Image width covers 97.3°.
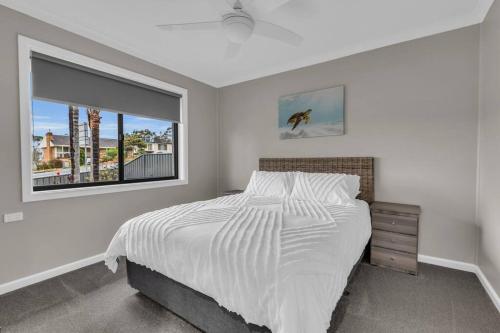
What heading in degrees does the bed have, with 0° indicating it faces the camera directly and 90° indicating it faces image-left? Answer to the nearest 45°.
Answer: approximately 45°

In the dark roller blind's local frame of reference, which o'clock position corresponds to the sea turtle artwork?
The sea turtle artwork is roughly at 11 o'clock from the dark roller blind.

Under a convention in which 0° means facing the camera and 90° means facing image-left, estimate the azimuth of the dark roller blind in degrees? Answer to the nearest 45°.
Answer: approximately 315°

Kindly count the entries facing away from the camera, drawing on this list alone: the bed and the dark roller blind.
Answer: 0

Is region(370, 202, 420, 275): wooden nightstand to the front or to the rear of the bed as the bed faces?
to the rear

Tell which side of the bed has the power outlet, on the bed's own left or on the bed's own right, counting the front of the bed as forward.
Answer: on the bed's own right

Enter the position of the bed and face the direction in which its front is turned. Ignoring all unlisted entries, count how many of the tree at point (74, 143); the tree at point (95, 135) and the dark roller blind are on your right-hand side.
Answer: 3

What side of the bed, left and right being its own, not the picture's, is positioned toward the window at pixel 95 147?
right

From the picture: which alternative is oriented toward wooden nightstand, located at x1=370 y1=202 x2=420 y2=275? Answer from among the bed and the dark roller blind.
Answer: the dark roller blind

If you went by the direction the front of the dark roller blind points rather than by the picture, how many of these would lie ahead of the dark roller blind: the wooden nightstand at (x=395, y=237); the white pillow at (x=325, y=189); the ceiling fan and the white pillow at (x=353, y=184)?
4
